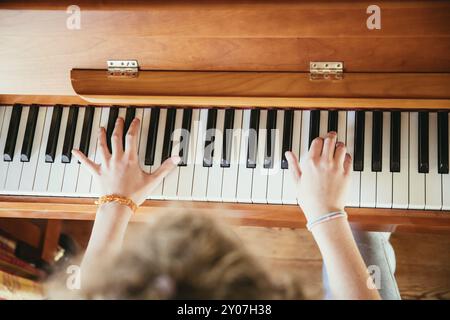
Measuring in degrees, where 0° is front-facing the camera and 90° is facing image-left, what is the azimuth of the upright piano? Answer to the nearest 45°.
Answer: approximately 0°
